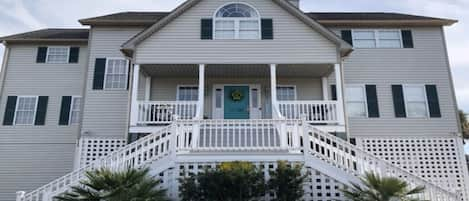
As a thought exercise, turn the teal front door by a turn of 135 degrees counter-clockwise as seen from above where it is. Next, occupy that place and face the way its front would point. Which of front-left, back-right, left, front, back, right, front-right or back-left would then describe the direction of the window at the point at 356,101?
front-right

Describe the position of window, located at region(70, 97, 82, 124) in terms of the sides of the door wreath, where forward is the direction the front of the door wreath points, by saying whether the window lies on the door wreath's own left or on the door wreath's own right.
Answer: on the door wreath's own right

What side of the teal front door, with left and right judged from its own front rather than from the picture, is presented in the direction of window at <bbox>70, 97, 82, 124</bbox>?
right

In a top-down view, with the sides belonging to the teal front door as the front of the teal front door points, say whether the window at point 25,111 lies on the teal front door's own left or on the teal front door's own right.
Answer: on the teal front door's own right

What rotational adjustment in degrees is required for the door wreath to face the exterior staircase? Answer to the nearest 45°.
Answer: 0° — it already faces it

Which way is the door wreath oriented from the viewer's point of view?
toward the camera

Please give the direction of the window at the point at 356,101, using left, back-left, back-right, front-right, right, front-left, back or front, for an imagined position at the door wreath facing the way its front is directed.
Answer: left

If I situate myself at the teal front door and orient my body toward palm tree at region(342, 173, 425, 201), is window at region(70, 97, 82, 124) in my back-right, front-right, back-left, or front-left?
back-right

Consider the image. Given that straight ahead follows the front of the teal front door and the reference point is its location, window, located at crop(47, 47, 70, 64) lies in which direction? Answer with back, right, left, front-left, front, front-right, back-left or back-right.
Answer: right

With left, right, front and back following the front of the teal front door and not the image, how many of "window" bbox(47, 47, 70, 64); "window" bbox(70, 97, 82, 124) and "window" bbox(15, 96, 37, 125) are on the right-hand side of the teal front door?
3

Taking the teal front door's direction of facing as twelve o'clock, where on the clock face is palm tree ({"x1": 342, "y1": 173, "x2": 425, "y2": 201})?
The palm tree is roughly at 11 o'clock from the teal front door.

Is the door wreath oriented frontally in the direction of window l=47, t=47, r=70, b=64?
no

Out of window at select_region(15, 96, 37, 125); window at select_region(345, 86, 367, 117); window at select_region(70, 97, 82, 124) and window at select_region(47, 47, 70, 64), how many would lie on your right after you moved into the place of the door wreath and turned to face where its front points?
3
